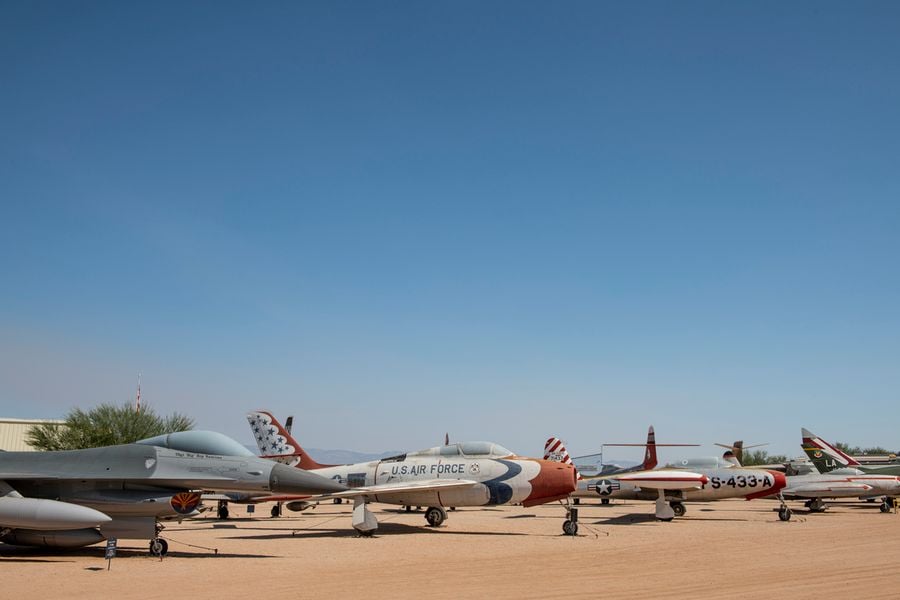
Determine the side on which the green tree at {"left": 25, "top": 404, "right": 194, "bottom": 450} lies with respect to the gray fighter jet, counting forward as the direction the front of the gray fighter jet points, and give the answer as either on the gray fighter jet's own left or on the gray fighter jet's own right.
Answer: on the gray fighter jet's own left

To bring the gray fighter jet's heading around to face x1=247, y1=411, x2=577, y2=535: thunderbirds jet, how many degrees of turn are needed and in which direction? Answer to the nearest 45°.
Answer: approximately 45° to its left

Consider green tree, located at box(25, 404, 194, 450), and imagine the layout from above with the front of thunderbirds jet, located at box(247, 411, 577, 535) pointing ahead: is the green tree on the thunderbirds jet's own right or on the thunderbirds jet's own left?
on the thunderbirds jet's own left

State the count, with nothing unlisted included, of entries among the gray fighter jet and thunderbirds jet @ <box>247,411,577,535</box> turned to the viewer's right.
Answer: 2

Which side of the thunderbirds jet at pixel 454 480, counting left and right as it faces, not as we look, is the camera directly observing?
right

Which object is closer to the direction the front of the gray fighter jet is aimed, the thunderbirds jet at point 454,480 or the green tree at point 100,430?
the thunderbirds jet

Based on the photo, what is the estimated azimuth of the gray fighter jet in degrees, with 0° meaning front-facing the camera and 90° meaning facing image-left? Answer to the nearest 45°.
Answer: approximately 270°

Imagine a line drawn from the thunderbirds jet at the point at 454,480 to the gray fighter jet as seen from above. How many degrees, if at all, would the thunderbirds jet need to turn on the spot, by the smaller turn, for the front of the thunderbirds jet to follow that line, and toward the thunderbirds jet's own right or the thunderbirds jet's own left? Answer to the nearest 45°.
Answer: approximately 135° to the thunderbirds jet's own right
